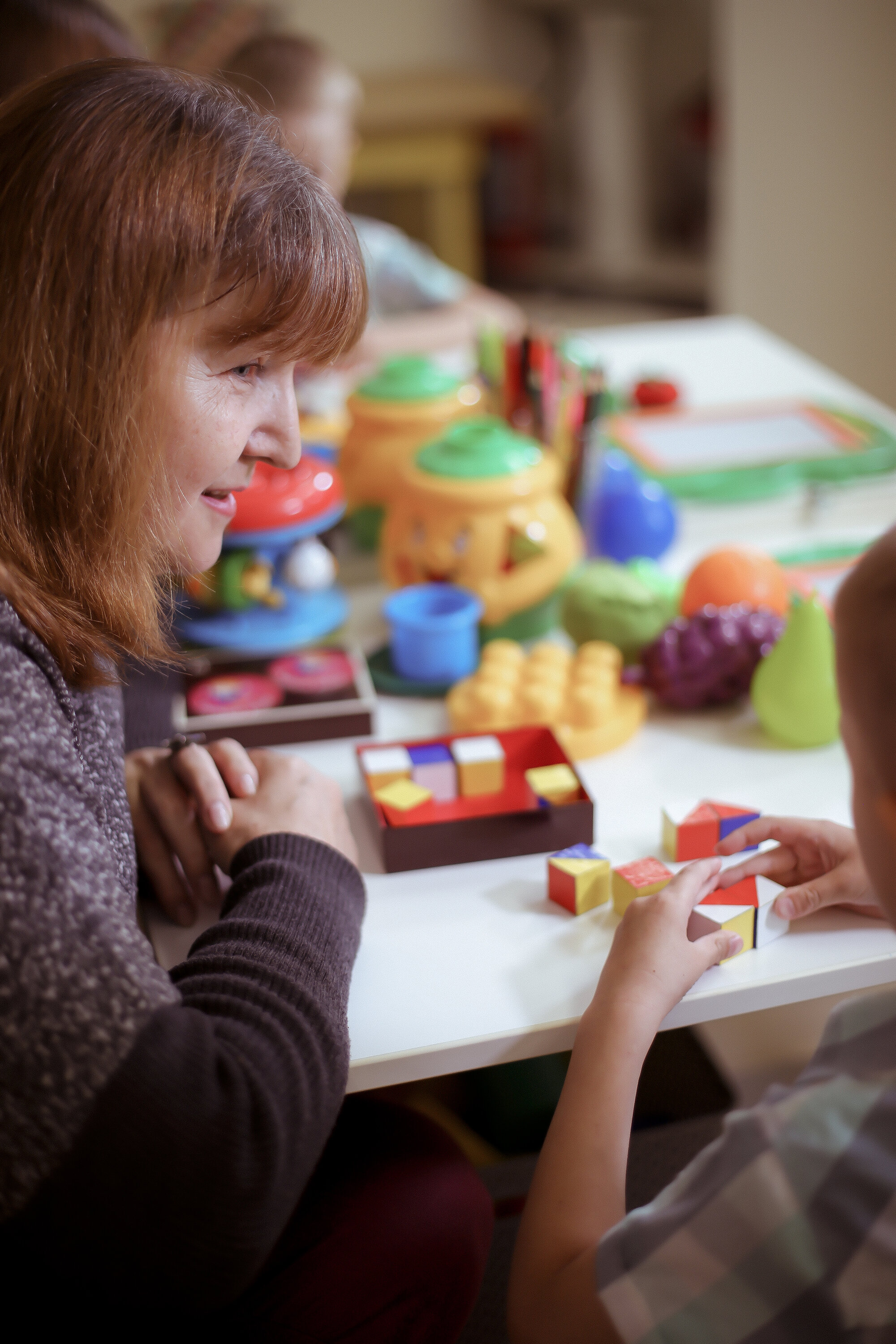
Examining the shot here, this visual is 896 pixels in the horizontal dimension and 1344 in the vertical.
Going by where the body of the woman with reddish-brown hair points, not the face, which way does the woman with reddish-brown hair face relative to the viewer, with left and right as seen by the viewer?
facing to the right of the viewer

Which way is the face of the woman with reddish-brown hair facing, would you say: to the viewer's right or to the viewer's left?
to the viewer's right

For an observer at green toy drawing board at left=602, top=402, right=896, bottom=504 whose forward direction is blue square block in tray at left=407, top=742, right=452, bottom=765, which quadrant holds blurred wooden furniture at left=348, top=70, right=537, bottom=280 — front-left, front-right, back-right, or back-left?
back-right

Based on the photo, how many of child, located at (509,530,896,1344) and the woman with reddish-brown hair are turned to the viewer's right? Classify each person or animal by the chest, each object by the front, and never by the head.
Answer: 1

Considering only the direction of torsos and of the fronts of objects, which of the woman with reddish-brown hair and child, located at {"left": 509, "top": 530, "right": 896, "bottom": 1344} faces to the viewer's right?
the woman with reddish-brown hair

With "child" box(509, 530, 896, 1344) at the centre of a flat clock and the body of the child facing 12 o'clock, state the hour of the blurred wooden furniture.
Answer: The blurred wooden furniture is roughly at 1 o'clock from the child.

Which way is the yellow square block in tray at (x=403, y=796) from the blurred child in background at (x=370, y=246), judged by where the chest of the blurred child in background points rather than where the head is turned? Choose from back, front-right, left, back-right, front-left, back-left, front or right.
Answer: front-right

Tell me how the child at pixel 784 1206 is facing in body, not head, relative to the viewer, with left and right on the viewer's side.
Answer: facing away from the viewer and to the left of the viewer

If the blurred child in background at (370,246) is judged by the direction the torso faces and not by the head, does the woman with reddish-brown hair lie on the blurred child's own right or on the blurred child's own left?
on the blurred child's own right
